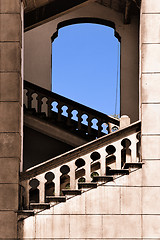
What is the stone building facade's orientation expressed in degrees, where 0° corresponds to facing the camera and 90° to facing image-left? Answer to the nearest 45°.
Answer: approximately 0°
